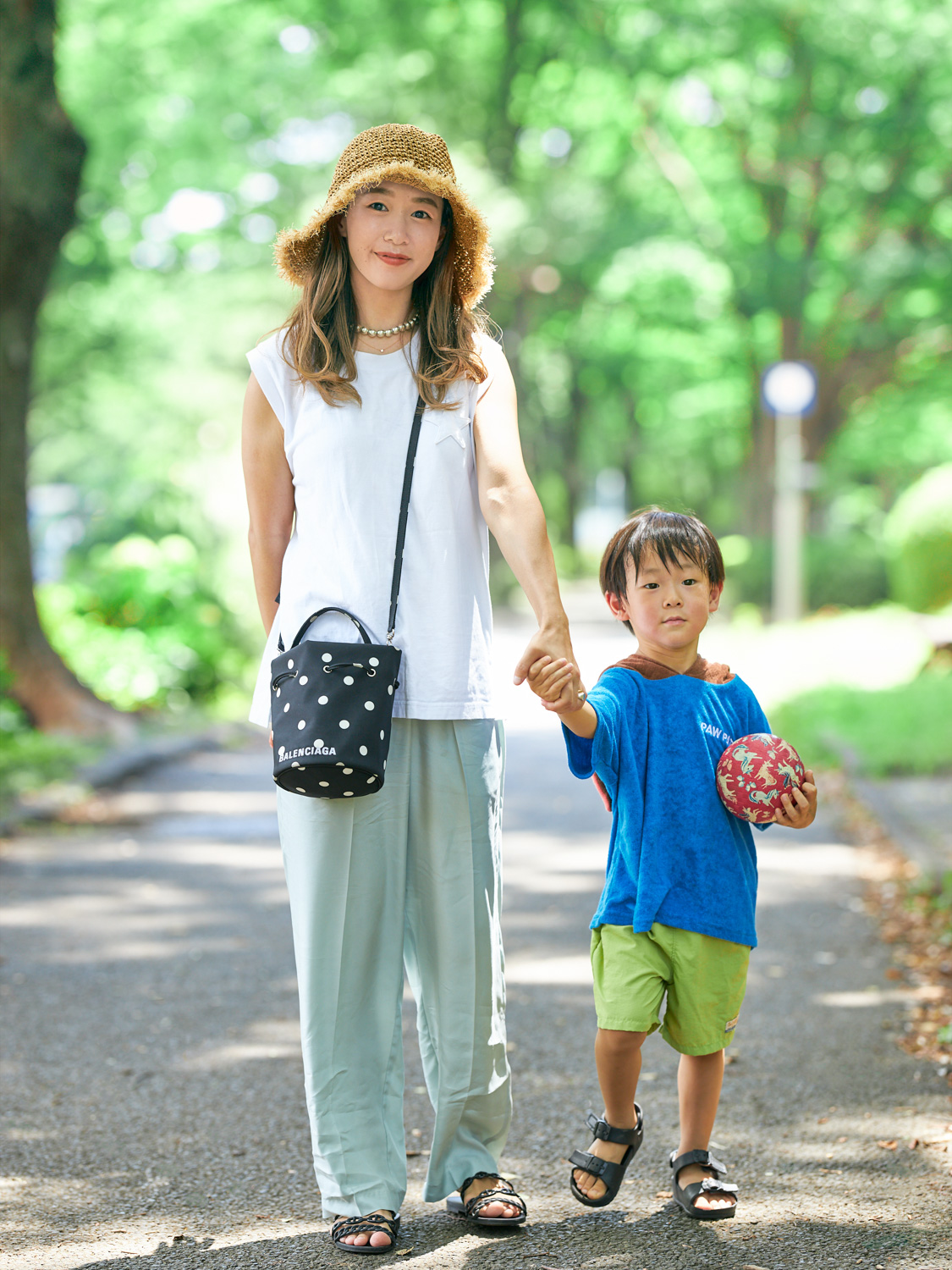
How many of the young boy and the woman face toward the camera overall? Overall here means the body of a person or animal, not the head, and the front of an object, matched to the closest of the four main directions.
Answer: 2

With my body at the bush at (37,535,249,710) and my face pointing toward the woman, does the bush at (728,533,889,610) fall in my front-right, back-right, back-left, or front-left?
back-left

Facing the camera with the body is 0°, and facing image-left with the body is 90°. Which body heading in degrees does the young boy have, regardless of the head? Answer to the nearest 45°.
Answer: approximately 0°

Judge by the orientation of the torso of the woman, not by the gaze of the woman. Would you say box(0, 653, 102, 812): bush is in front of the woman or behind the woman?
behind

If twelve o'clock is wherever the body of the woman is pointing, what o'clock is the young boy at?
The young boy is roughly at 9 o'clock from the woman.

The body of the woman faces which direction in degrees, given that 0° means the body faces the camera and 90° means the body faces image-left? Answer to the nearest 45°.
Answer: approximately 0°

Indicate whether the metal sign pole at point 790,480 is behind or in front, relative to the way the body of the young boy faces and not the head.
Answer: behind

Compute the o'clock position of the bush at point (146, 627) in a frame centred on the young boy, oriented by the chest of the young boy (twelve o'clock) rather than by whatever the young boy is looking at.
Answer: The bush is roughly at 5 o'clock from the young boy.

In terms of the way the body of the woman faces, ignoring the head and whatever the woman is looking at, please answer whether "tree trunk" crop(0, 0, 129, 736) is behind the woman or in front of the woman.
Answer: behind

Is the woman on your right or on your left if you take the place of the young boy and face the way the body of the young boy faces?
on your right

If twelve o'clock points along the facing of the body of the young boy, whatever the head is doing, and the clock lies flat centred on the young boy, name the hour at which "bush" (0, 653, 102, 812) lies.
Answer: The bush is roughly at 5 o'clock from the young boy.
